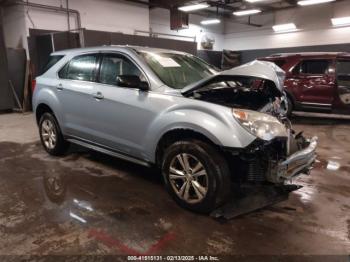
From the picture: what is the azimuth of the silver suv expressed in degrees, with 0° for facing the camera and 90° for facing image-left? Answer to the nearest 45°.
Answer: approximately 315°

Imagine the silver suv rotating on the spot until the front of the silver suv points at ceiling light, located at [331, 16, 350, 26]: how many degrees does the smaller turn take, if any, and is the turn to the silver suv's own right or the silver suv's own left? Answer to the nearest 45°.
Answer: approximately 90° to the silver suv's own left

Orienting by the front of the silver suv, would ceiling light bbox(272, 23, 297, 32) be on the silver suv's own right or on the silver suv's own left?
on the silver suv's own left
